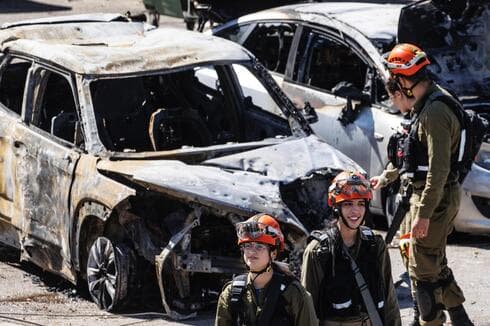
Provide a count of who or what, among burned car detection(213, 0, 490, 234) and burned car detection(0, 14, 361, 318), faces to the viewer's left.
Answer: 0

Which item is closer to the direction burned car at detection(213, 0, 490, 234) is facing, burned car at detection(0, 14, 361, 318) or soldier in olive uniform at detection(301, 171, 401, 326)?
the soldier in olive uniform

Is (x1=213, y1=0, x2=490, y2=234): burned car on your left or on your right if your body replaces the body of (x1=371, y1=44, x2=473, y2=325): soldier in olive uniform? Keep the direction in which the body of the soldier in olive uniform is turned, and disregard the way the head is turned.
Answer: on your right

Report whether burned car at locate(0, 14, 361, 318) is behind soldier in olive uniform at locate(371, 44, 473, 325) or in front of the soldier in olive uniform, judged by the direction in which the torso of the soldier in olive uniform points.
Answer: in front

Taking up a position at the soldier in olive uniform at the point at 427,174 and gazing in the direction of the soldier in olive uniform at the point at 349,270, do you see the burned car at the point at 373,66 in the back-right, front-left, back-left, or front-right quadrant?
back-right

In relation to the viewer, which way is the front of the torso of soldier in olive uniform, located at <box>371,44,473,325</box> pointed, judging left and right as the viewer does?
facing to the left of the viewer

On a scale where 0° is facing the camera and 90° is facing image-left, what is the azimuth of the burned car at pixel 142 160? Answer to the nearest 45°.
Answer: approximately 315°

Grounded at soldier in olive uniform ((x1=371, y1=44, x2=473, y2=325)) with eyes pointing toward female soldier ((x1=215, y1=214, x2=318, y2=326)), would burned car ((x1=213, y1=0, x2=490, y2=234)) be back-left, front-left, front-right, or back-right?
back-right

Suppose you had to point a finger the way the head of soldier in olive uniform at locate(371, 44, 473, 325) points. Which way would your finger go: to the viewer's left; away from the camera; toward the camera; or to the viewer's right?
to the viewer's left

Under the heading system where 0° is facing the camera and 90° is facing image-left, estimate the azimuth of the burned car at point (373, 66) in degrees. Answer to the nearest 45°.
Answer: approximately 315°
